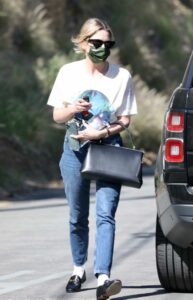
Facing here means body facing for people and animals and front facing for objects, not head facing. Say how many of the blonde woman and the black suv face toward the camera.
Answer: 1

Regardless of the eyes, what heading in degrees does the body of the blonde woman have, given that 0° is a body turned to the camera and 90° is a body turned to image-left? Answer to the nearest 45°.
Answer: approximately 0°

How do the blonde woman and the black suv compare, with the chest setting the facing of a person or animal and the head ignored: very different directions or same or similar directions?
very different directions

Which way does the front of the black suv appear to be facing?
away from the camera

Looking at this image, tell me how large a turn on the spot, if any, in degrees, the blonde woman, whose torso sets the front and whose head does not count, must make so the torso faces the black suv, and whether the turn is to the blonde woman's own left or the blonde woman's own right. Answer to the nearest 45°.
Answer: approximately 135° to the blonde woman's own left
